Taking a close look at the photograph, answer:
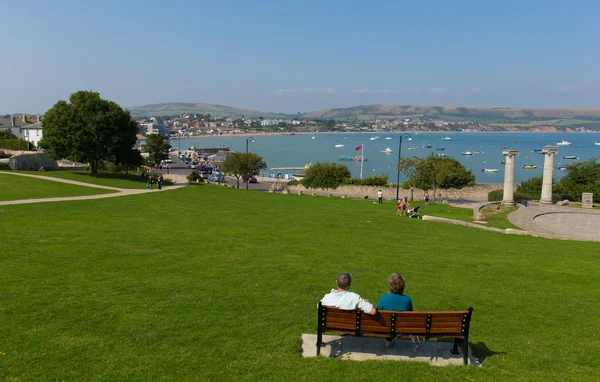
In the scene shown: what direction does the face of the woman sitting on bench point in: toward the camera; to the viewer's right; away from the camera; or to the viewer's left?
away from the camera

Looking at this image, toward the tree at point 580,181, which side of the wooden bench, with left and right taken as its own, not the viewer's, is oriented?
front

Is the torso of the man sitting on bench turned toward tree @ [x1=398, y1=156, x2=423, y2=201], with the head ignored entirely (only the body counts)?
yes

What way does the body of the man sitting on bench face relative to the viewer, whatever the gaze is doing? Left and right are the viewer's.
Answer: facing away from the viewer

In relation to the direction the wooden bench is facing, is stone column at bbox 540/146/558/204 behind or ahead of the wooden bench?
ahead

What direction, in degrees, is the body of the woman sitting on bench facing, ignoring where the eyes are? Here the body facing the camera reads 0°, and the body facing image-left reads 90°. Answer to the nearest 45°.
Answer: approximately 180°

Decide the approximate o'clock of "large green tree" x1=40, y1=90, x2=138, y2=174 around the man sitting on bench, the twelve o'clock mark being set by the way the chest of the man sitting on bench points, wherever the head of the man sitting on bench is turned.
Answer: The large green tree is roughly at 11 o'clock from the man sitting on bench.

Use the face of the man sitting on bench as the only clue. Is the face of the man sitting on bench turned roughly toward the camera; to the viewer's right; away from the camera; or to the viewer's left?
away from the camera

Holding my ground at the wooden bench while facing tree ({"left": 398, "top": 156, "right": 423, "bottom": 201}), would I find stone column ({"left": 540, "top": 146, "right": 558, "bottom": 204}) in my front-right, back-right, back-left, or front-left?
front-right

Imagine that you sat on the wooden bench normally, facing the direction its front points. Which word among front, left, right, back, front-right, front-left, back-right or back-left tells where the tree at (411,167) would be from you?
front

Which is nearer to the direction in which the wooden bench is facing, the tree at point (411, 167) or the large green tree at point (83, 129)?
the tree

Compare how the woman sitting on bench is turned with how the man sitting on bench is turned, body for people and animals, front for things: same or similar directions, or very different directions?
same or similar directions

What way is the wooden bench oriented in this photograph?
away from the camera

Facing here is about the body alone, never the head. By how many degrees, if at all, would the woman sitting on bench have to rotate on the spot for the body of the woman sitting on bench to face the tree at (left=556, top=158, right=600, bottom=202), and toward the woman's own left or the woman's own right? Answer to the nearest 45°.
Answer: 0° — they already face it
